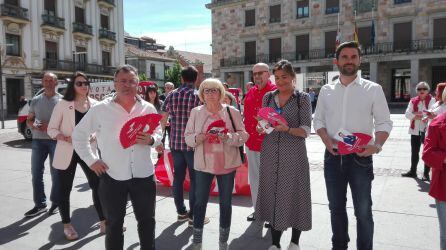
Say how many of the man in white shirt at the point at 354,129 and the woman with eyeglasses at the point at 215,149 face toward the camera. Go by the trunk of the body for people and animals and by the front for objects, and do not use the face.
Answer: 2

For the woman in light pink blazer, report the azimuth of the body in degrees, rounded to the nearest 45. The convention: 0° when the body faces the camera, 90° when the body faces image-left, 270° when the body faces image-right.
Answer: approximately 315°

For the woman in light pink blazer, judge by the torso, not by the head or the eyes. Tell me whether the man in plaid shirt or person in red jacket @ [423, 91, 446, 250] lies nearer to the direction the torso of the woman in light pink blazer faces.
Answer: the person in red jacket

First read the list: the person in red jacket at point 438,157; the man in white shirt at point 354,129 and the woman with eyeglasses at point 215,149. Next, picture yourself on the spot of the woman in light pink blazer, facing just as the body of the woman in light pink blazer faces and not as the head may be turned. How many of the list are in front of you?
3

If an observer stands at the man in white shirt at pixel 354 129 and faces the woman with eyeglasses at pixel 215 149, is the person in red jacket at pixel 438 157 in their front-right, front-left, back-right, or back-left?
back-left

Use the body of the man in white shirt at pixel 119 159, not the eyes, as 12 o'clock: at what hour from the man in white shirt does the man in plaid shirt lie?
The man in plaid shirt is roughly at 7 o'clock from the man in white shirt.

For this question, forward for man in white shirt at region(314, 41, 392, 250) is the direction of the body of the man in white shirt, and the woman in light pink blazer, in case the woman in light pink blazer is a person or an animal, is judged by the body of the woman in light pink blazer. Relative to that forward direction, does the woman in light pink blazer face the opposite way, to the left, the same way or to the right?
to the left

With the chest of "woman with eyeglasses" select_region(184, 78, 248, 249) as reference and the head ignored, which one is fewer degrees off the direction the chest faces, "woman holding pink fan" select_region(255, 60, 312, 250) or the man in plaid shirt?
the woman holding pink fan
